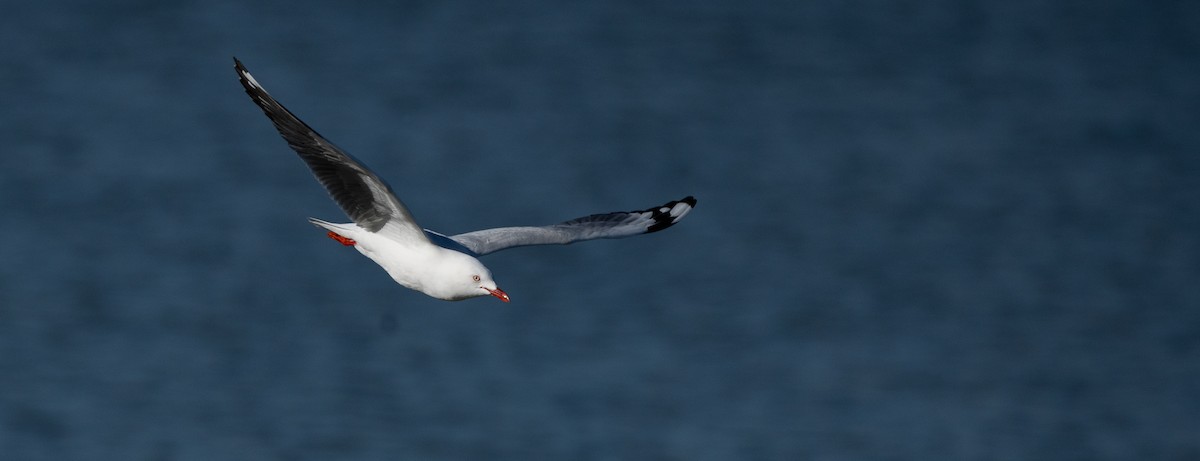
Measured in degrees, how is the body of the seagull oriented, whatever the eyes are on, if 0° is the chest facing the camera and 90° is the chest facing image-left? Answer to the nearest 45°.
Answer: approximately 315°
